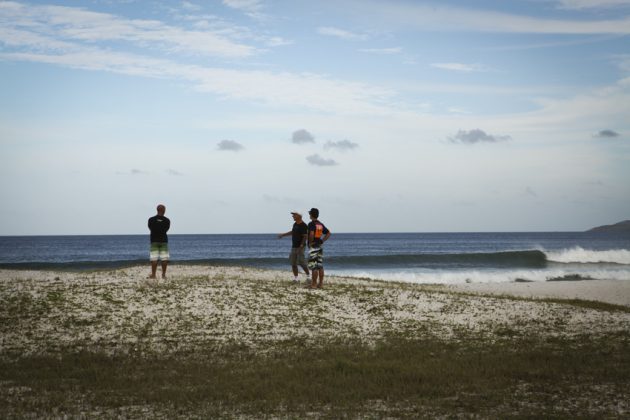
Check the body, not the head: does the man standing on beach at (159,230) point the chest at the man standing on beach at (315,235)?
no

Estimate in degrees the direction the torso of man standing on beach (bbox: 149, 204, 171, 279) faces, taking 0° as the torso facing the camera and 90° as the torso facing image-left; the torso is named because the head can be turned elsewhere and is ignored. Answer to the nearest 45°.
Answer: approximately 180°
